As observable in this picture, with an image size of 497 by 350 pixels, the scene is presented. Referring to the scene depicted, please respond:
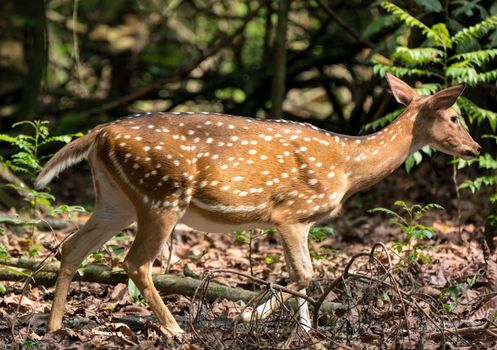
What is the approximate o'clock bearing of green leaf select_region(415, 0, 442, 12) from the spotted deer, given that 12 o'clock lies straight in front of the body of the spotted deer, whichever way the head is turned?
The green leaf is roughly at 10 o'clock from the spotted deer.

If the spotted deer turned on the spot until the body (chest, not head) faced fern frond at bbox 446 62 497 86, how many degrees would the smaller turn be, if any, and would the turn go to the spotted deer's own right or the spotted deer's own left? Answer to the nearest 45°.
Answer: approximately 45° to the spotted deer's own left

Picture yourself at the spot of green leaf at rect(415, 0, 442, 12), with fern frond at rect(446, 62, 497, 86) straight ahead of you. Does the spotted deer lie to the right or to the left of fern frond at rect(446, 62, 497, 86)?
right

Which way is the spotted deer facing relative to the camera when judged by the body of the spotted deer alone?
to the viewer's right
